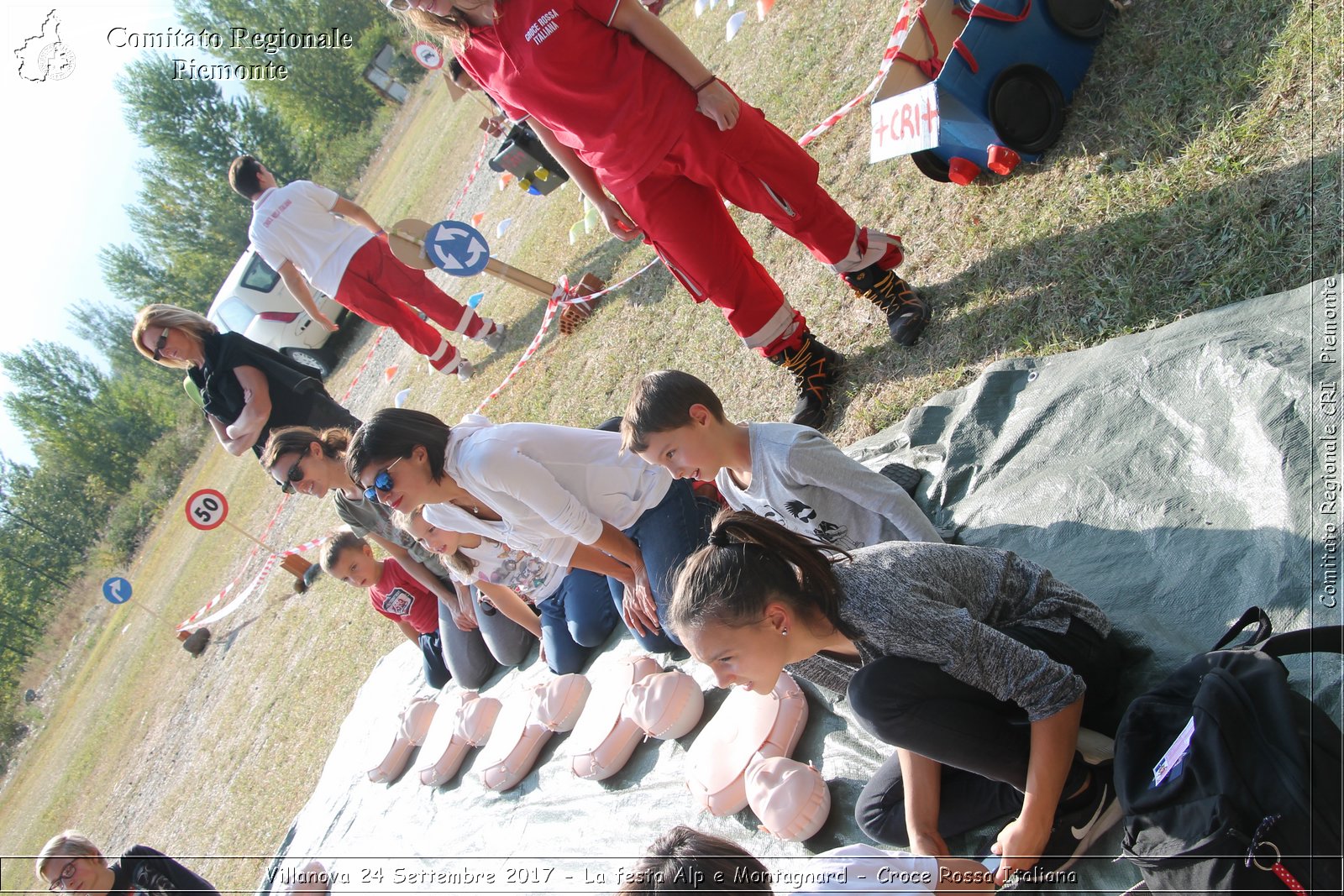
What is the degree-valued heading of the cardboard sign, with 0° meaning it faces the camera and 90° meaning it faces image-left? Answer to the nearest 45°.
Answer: approximately 45°

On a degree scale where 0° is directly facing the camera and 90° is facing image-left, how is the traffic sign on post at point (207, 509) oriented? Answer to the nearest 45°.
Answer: approximately 0°

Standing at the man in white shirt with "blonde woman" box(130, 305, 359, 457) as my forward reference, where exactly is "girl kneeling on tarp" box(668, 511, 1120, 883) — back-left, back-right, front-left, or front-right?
front-left

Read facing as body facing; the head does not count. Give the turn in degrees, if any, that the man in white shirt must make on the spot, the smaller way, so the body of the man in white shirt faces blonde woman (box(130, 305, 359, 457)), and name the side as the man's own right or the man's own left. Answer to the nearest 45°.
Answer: approximately 180°

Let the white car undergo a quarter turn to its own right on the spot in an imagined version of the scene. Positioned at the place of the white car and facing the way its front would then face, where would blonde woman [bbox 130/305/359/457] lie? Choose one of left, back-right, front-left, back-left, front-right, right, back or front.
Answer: back-right

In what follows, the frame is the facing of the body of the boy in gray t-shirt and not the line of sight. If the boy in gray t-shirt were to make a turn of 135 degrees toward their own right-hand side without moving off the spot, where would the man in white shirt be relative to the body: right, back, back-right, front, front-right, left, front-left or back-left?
front-left

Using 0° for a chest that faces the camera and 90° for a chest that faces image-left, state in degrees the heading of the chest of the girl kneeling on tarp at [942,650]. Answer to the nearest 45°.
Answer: approximately 90°

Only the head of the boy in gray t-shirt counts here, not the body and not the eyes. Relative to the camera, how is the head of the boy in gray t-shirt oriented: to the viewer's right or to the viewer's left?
to the viewer's left
